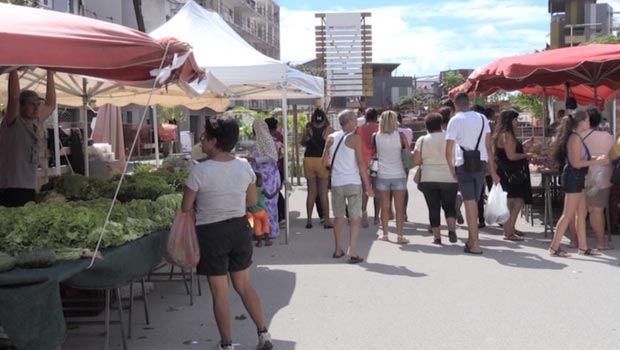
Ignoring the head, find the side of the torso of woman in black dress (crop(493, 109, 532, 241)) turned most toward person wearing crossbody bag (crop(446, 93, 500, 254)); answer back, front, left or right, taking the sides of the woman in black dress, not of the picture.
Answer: right

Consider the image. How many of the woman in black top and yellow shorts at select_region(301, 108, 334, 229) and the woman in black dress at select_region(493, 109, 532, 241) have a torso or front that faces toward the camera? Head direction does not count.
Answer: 0

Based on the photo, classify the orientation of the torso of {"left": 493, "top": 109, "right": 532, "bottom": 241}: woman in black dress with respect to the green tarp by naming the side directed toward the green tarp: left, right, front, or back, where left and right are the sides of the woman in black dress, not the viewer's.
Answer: right
